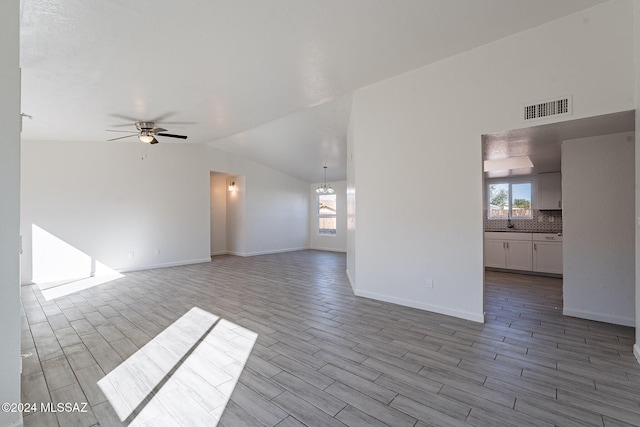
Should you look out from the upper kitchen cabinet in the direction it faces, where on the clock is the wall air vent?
The wall air vent is roughly at 12 o'clock from the upper kitchen cabinet.

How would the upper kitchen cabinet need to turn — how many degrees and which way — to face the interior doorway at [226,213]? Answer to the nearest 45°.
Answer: approximately 90° to its right

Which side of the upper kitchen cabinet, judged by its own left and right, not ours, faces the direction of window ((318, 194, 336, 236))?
right

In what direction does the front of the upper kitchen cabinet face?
toward the camera

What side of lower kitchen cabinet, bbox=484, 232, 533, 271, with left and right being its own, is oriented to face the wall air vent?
front

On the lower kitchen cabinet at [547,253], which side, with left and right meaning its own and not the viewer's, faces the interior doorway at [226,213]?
right

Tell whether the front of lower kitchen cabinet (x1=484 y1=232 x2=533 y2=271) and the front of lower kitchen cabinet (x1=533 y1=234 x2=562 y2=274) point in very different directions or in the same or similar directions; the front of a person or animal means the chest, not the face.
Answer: same or similar directions

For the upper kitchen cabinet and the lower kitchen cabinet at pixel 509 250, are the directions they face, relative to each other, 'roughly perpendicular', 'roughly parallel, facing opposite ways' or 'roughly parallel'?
roughly parallel

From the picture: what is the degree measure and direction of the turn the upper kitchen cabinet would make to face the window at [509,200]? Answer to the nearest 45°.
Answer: approximately 90° to its right
